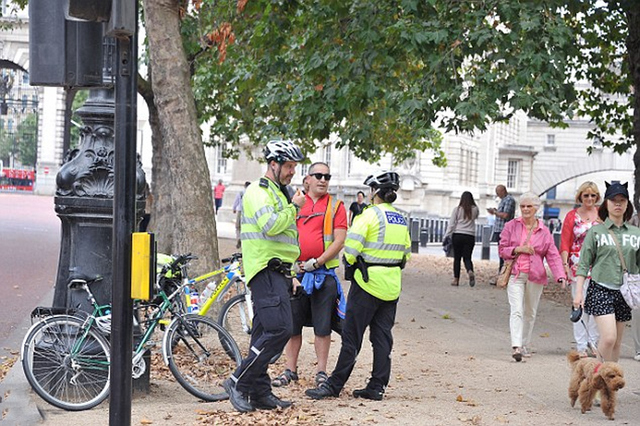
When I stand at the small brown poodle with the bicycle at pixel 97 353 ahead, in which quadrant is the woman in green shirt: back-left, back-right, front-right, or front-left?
back-right

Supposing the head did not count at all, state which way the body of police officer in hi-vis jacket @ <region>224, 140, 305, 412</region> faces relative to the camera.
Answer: to the viewer's right

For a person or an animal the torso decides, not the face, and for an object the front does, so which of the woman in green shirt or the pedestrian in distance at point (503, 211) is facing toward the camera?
the woman in green shirt

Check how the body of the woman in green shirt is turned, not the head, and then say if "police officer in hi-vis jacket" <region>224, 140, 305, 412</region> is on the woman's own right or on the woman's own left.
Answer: on the woman's own right

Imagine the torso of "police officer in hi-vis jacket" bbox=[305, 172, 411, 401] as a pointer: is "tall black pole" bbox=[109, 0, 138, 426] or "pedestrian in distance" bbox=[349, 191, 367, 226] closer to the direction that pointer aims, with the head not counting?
the pedestrian in distance

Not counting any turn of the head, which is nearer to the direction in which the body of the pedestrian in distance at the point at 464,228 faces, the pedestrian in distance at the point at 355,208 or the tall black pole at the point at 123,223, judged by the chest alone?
the pedestrian in distance

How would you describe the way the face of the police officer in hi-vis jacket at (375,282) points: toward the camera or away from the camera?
away from the camera

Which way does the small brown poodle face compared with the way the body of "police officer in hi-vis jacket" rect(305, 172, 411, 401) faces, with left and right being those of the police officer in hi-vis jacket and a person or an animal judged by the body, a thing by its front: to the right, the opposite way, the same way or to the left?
the opposite way

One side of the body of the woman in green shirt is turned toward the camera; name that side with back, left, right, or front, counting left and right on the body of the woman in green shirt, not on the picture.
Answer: front

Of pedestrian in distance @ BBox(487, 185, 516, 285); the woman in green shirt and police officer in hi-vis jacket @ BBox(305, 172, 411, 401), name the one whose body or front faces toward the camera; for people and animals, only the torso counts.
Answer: the woman in green shirt
